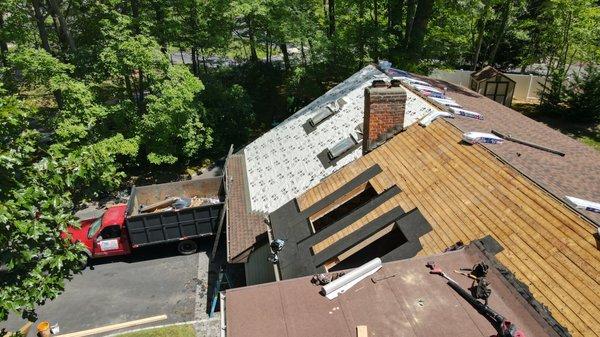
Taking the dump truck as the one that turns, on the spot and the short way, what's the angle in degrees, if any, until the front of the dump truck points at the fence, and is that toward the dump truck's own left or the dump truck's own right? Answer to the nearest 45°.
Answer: approximately 180°

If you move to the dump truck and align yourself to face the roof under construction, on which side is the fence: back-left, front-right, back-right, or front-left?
front-left

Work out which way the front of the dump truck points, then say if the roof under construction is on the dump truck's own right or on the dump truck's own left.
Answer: on the dump truck's own left

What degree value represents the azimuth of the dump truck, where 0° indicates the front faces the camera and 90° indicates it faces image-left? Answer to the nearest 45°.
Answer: approximately 90°

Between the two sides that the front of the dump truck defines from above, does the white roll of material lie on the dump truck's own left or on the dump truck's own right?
on the dump truck's own left

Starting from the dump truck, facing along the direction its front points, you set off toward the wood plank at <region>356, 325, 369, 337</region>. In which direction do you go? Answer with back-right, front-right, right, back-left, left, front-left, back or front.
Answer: left
